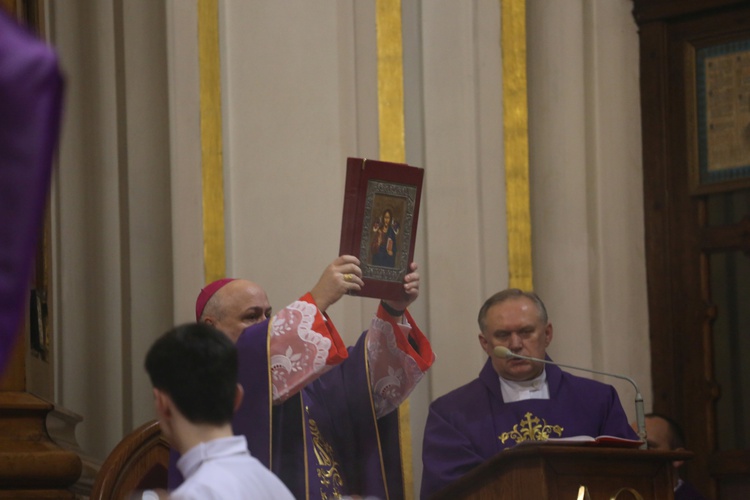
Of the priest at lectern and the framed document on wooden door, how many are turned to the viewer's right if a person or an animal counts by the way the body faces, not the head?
0

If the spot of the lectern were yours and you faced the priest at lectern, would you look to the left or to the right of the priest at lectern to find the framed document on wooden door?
right

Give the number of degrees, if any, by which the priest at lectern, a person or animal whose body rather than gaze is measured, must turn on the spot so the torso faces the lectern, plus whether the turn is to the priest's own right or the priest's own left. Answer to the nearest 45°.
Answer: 0° — they already face it

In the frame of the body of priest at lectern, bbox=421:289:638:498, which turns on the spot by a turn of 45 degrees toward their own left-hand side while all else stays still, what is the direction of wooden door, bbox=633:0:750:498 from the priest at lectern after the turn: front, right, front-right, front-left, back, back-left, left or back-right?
left

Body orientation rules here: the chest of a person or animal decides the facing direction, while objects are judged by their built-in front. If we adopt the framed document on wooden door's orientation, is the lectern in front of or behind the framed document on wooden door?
in front

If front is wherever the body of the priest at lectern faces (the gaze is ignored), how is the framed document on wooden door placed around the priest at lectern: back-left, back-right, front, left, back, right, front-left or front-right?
back-left

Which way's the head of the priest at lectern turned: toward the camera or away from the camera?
toward the camera

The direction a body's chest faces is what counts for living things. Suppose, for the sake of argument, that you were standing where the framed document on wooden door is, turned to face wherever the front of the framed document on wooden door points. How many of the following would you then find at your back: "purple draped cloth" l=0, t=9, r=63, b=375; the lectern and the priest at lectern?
0

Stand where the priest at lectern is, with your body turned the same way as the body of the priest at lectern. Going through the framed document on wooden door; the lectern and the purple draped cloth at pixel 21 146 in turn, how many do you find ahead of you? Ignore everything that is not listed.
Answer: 2

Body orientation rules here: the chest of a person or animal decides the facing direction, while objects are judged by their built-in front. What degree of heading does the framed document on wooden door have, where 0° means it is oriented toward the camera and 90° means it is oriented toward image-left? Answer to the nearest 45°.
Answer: approximately 45°

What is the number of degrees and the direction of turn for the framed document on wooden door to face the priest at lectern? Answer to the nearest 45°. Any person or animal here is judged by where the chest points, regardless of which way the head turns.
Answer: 0° — it already faces them

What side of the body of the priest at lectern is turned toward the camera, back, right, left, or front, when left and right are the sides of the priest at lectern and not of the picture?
front
